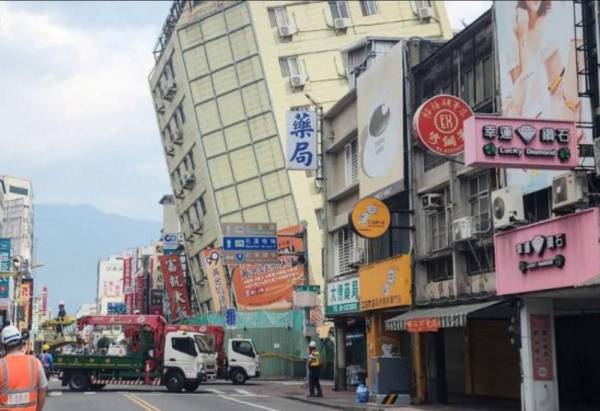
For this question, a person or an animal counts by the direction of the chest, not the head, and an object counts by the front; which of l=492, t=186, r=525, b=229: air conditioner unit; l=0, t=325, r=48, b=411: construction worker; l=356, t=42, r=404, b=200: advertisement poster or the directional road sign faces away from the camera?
the construction worker

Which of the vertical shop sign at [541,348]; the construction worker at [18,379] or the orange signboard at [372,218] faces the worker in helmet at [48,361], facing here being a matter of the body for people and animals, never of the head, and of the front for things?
the construction worker

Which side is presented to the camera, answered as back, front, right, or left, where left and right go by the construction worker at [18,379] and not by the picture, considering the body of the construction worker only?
back

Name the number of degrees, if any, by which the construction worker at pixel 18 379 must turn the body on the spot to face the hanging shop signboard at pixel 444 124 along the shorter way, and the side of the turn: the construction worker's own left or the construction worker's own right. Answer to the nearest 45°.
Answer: approximately 45° to the construction worker's own right

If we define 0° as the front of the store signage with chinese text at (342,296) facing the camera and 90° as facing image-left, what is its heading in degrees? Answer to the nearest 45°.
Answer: approximately 45°

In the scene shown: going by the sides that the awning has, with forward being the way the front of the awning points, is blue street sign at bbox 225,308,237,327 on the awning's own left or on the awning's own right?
on the awning's own right

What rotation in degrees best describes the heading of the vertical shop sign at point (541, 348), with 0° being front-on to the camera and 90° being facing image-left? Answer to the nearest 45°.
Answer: approximately 0°

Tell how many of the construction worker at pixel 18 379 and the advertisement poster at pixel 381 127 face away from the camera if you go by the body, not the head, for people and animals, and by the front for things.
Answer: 1

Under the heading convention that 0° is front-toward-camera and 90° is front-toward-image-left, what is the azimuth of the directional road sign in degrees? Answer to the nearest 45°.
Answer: approximately 0°

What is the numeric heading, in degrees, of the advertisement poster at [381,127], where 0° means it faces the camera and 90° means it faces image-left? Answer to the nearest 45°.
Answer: approximately 45°
